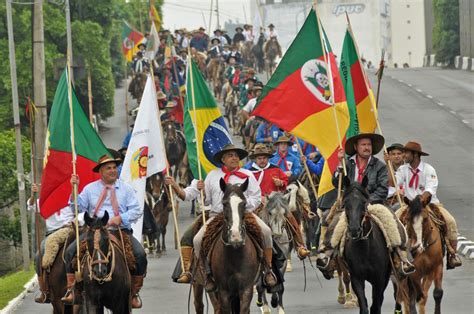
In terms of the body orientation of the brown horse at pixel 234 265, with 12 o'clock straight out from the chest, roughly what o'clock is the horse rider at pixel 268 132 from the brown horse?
The horse rider is roughly at 6 o'clock from the brown horse.

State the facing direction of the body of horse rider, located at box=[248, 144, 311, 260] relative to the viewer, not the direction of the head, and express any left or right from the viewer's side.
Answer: facing the viewer

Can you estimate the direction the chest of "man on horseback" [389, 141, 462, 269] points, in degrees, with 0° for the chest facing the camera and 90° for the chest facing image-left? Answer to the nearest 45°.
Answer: approximately 45°

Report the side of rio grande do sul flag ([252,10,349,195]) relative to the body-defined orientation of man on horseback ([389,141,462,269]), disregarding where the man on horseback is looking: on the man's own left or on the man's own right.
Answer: on the man's own right

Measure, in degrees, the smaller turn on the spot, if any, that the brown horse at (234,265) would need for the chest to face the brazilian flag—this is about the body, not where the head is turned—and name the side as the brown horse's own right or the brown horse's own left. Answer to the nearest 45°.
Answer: approximately 180°

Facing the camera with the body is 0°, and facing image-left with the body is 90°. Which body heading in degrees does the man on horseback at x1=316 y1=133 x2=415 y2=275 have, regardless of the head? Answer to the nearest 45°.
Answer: approximately 0°

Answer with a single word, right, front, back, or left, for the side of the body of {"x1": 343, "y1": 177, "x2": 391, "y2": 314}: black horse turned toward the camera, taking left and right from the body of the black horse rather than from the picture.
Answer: front

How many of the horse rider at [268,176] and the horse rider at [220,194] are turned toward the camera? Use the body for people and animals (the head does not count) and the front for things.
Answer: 2

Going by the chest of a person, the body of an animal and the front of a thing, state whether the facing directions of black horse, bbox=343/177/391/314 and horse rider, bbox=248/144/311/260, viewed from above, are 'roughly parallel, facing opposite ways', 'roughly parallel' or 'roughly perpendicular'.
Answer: roughly parallel

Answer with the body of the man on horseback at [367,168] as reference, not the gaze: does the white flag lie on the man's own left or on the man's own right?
on the man's own right

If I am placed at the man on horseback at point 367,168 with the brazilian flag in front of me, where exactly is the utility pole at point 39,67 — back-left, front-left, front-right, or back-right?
front-right
